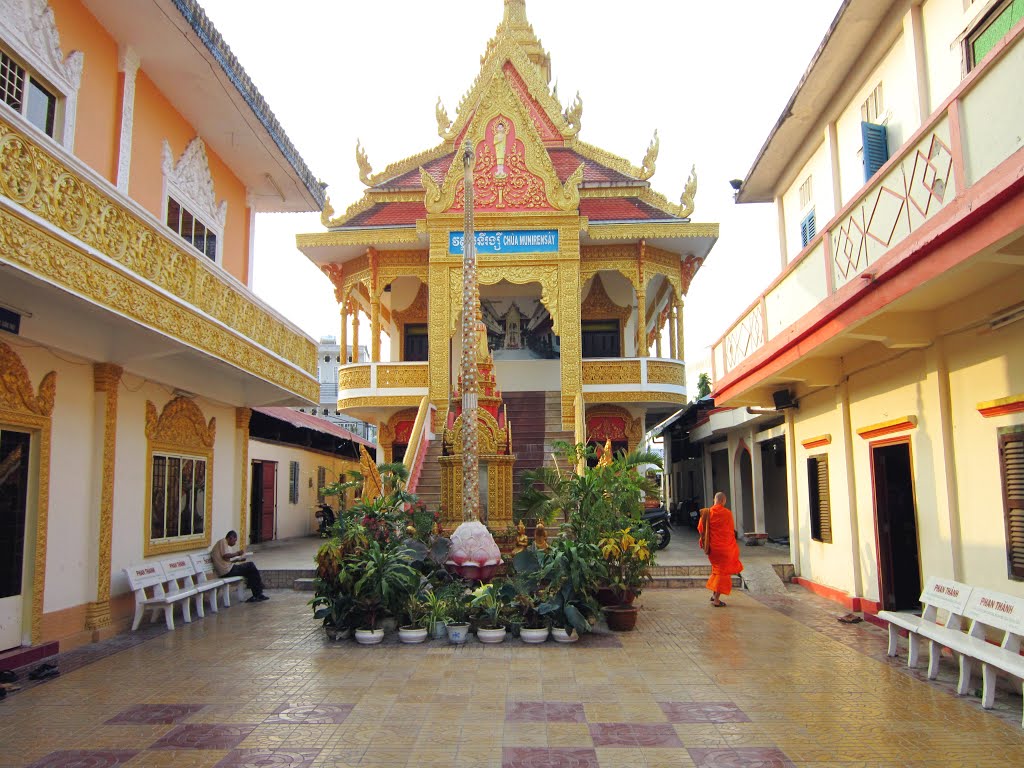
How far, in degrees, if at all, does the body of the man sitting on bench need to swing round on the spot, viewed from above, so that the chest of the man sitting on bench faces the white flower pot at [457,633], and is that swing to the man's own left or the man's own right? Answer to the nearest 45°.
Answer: approximately 45° to the man's own right

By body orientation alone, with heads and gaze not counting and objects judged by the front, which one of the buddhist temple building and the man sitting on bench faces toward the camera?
the buddhist temple building

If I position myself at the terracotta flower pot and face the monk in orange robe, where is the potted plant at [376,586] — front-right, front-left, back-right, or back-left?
back-left

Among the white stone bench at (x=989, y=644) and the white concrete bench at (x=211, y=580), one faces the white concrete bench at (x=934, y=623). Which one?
the white concrete bench at (x=211, y=580)

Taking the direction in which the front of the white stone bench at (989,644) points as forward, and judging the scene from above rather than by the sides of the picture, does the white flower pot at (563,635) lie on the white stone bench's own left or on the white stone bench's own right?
on the white stone bench's own right

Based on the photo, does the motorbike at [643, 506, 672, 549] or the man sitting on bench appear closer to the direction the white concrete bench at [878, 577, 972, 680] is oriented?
the man sitting on bench

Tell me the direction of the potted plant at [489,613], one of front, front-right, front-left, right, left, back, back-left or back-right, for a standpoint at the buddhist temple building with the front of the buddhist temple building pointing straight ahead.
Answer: front

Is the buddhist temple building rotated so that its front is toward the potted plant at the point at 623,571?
yes

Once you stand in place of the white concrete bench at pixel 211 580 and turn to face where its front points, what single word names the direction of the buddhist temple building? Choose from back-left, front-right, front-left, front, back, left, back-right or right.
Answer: left

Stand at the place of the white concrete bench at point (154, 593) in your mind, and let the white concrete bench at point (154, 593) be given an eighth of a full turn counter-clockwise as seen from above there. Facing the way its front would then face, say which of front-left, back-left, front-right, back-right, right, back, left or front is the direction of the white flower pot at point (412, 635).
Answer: front-right

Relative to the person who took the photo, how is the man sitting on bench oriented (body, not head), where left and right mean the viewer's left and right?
facing to the right of the viewer

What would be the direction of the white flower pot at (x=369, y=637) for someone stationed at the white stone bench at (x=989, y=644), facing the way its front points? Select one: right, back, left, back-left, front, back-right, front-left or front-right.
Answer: front-right

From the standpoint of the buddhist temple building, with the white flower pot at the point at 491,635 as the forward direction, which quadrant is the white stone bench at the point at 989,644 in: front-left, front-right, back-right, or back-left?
front-left

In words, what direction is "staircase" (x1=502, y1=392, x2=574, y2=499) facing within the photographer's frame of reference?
facing the viewer

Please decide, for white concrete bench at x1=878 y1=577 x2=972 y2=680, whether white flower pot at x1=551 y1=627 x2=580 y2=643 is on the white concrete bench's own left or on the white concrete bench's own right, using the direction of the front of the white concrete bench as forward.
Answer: on the white concrete bench's own right

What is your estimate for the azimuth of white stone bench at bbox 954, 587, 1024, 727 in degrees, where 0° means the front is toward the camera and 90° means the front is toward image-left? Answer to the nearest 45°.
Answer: approximately 45°

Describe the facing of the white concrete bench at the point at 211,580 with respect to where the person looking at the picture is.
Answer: facing the viewer and to the right of the viewer

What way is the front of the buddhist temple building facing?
toward the camera

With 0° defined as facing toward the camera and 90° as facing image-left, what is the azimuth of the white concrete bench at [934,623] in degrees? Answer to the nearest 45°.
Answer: approximately 45°

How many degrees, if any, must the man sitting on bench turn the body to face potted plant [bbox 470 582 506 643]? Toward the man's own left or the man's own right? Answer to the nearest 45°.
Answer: approximately 45° to the man's own right

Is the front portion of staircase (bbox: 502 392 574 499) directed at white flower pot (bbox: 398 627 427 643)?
yes
